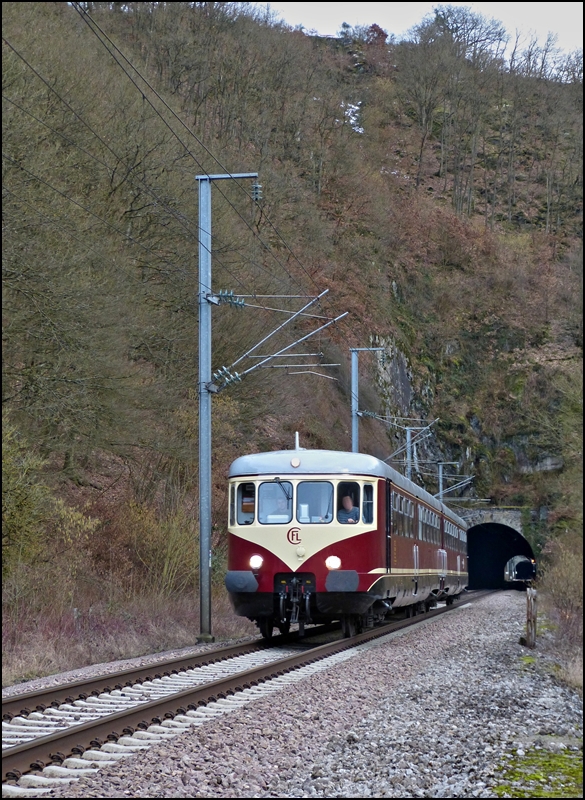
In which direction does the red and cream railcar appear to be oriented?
toward the camera
